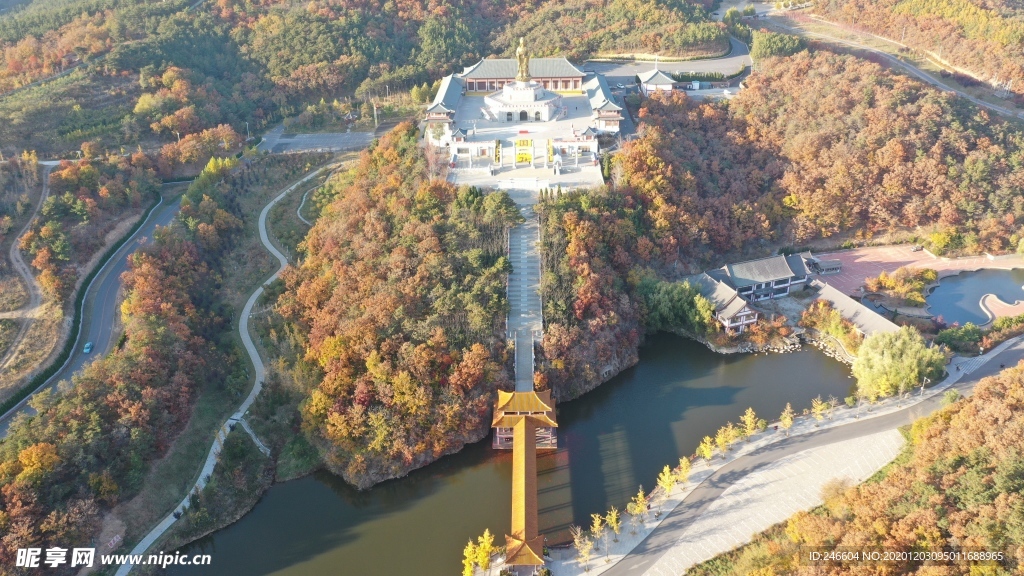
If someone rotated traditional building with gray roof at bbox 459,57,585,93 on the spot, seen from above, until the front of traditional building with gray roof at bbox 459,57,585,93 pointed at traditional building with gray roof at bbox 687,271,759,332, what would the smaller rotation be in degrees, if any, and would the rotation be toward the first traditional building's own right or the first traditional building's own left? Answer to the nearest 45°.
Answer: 0° — it already faces it

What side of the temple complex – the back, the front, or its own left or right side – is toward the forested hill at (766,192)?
left

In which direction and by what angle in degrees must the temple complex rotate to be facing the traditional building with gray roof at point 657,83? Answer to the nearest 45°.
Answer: approximately 135° to its left

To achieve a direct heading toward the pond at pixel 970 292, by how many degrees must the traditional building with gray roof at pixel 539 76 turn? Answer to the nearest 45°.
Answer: approximately 45° to its left

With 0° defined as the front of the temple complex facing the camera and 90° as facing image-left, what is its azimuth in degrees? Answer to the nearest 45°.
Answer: approximately 0°

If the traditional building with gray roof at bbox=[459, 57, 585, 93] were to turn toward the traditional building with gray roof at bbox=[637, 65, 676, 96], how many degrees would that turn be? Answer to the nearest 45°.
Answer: approximately 90° to its left

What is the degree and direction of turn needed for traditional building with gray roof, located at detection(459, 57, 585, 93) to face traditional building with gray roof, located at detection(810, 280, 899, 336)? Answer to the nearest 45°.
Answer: approximately 45° to its left

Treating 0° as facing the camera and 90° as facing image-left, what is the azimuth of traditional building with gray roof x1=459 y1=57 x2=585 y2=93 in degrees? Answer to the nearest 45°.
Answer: approximately 0°

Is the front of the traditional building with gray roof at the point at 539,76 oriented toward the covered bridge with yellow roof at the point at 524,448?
yes
